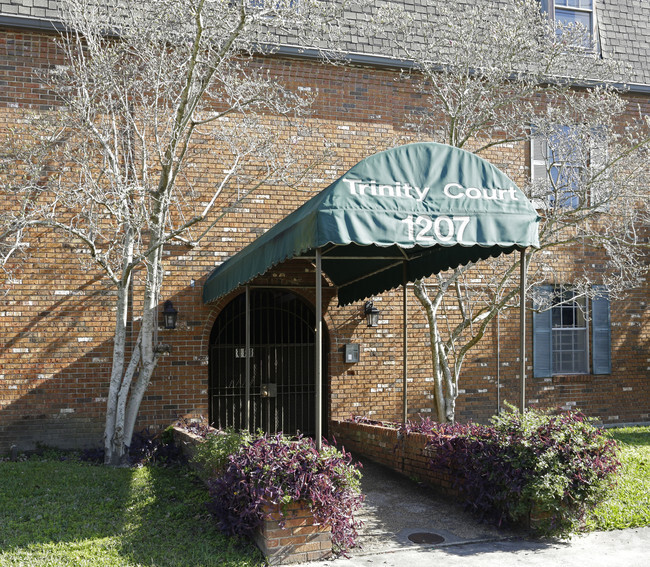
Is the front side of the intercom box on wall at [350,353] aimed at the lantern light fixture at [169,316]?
no

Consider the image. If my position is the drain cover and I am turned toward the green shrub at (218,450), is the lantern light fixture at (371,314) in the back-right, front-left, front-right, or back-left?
front-right

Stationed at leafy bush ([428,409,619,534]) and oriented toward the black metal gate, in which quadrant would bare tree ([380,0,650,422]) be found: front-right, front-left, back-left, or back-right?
front-right

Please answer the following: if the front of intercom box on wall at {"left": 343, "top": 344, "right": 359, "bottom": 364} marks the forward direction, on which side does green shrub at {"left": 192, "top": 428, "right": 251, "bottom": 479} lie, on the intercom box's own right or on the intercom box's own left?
on the intercom box's own right

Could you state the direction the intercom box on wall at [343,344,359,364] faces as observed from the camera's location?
facing the viewer and to the right of the viewer

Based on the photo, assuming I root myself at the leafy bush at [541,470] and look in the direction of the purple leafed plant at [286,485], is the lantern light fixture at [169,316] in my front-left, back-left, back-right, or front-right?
front-right

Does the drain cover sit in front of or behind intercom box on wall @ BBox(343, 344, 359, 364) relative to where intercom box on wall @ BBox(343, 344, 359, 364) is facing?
in front

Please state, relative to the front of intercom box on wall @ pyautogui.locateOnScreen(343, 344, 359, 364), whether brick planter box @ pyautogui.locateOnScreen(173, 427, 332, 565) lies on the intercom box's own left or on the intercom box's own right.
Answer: on the intercom box's own right

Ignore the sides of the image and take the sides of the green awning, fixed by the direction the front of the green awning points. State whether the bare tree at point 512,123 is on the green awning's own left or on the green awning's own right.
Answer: on the green awning's own left

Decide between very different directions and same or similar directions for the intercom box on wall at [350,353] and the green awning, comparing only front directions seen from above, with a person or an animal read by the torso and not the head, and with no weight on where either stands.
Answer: same or similar directions

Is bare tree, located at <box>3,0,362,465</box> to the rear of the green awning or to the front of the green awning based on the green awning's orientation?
to the rear

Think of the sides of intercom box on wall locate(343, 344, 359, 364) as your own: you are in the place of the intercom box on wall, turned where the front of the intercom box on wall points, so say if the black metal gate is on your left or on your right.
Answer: on your right

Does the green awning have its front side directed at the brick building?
no

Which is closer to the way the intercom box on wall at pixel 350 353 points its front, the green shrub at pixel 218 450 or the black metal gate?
the green shrub

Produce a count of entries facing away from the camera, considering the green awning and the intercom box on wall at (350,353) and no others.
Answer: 0
